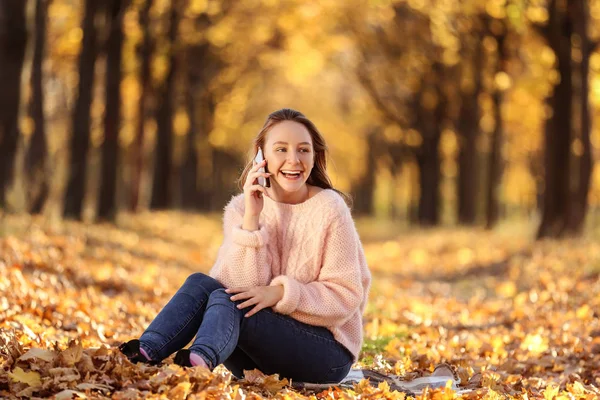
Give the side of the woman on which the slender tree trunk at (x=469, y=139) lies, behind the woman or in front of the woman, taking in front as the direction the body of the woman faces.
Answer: behind

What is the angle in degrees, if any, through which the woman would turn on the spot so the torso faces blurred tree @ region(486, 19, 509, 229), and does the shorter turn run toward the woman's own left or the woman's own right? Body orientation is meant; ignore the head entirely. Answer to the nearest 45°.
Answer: approximately 135° to the woman's own right

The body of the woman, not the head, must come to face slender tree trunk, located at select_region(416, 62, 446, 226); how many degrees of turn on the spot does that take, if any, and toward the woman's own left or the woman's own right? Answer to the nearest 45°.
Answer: approximately 135° to the woman's own right

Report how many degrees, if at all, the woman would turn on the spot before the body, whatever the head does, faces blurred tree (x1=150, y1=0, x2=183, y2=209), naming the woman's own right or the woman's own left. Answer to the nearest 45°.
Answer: approximately 135° to the woman's own right

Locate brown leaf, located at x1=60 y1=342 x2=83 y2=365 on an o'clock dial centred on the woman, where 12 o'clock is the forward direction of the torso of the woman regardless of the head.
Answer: The brown leaf is roughly at 1 o'clock from the woman.

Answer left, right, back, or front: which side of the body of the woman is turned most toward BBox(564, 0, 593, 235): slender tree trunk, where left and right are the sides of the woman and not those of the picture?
back

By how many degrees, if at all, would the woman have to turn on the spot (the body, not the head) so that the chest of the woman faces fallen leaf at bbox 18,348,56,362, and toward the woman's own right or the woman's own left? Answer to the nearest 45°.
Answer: approximately 45° to the woman's own right

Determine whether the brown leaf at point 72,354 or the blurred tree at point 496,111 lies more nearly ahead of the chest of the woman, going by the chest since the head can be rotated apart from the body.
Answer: the brown leaf

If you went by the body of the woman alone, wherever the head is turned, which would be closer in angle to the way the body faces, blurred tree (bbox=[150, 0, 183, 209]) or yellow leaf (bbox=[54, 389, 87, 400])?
the yellow leaf

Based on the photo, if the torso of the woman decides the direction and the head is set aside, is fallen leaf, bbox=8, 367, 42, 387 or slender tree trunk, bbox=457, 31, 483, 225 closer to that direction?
the fallen leaf

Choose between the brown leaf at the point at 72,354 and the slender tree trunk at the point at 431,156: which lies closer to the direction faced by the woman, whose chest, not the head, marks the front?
the brown leaf

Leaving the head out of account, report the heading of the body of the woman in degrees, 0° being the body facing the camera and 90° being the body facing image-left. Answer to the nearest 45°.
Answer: approximately 45°
